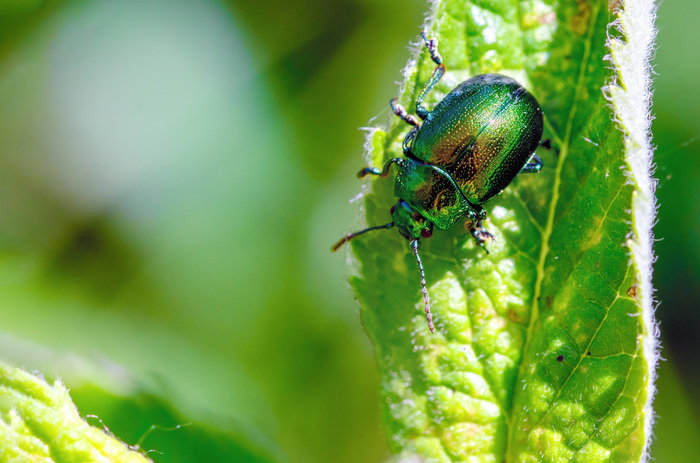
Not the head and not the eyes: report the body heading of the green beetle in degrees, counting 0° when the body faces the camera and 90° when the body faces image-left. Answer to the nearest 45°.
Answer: approximately 45°
